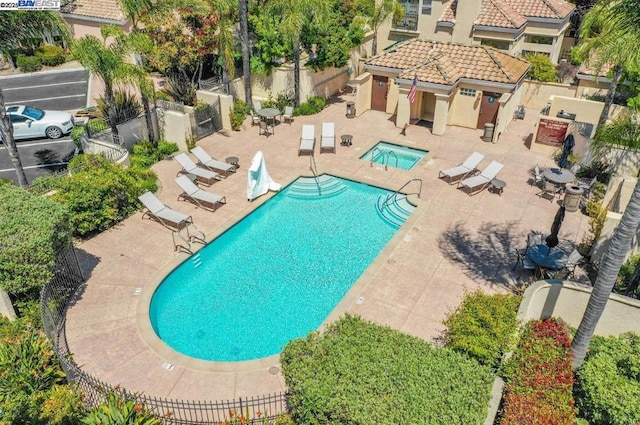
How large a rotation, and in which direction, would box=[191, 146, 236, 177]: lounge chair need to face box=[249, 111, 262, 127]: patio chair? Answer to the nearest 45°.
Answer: approximately 90° to its left

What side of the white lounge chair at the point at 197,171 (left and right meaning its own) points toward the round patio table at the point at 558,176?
front

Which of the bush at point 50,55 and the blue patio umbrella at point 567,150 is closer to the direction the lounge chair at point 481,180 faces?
the bush

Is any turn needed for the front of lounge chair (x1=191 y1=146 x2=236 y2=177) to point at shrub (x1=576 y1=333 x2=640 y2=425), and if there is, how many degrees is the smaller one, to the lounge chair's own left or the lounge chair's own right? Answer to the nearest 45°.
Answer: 0° — it already faces it

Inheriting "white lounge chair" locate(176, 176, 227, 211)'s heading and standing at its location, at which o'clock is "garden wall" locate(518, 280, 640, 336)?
The garden wall is roughly at 12 o'clock from the white lounge chair.

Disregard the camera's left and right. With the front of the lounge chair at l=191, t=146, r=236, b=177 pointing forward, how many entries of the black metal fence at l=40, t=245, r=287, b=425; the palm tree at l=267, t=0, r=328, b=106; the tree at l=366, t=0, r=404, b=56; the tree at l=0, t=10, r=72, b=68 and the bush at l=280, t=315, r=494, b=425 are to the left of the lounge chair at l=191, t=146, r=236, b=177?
2

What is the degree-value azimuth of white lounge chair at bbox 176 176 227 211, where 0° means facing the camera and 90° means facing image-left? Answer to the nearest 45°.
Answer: approximately 315°

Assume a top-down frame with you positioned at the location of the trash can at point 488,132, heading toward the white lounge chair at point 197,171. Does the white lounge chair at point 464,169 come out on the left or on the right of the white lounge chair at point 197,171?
left

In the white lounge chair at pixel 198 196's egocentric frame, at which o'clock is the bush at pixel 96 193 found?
The bush is roughly at 4 o'clock from the white lounge chair.

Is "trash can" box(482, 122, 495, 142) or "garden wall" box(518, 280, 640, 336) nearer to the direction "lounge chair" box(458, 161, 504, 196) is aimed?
the garden wall

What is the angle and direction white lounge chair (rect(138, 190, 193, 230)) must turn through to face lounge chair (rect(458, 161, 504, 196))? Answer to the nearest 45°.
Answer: approximately 45° to its left

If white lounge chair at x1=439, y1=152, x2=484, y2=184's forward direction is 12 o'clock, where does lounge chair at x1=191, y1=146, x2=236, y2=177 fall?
The lounge chair is roughly at 1 o'clock from the white lounge chair.

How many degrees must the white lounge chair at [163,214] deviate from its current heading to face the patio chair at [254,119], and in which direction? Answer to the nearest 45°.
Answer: approximately 90° to its left

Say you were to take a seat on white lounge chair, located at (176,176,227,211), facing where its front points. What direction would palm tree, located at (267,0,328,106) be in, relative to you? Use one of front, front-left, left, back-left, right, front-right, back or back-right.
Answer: left

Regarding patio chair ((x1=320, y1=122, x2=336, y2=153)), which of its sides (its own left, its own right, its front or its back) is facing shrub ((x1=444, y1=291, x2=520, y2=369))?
front

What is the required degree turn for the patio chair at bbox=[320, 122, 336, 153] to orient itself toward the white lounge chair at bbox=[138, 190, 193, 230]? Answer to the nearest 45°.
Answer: approximately 45° to its right

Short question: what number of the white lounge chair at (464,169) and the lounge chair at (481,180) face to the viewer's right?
0
